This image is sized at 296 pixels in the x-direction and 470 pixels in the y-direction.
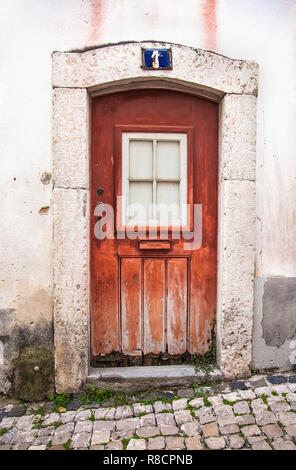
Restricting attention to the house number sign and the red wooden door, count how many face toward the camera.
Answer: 2

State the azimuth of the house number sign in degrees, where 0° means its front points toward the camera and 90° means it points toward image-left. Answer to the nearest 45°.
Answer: approximately 0°

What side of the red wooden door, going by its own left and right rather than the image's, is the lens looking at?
front
